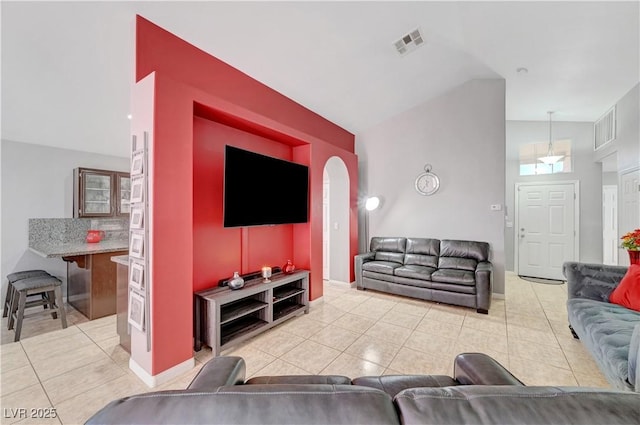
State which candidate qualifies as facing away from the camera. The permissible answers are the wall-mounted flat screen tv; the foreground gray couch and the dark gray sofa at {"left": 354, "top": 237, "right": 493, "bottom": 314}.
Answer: the foreground gray couch

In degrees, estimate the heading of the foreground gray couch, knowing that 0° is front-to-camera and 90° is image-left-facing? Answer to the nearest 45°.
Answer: approximately 180°

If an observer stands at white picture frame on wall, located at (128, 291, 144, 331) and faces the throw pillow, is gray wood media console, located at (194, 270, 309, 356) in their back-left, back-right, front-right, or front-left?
front-left

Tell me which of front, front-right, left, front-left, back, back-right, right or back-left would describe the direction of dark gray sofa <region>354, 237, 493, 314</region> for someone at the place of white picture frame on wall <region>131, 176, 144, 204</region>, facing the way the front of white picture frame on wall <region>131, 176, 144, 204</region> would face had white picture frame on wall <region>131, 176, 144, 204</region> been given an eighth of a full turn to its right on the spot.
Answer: back

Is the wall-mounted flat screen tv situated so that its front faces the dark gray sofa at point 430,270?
no

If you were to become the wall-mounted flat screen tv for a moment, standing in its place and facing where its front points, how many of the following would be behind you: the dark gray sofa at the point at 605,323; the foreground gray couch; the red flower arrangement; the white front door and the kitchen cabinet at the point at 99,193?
1

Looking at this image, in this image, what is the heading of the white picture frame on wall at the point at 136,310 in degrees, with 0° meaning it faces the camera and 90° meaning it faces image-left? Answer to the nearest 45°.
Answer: approximately 45°

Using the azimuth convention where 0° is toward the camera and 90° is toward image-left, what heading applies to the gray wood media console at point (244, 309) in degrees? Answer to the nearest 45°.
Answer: approximately 315°

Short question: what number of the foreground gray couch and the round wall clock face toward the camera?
1

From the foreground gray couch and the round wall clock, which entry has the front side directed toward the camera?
the round wall clock

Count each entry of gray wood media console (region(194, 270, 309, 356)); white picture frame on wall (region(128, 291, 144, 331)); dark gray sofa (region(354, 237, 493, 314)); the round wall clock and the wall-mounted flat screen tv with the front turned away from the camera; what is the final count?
0

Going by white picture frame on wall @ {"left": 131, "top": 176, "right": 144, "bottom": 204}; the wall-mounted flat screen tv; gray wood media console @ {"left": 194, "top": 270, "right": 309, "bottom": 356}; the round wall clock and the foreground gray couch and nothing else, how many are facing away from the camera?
1

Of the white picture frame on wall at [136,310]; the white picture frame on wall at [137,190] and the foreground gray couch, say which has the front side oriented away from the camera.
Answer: the foreground gray couch

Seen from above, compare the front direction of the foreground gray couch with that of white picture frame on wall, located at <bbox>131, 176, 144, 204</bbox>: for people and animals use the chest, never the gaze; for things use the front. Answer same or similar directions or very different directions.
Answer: very different directions

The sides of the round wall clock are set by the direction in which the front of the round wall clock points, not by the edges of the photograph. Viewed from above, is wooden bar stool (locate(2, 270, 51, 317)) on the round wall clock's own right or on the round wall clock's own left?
on the round wall clock's own right

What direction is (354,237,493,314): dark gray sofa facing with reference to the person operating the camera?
facing the viewer and to the left of the viewer

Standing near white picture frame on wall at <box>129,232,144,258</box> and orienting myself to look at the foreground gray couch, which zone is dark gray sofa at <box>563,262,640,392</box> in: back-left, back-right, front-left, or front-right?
front-left

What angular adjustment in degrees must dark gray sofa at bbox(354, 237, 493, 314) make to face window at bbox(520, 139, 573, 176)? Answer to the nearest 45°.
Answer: approximately 180°

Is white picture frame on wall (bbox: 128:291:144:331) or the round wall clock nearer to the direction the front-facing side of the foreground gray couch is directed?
the round wall clock
